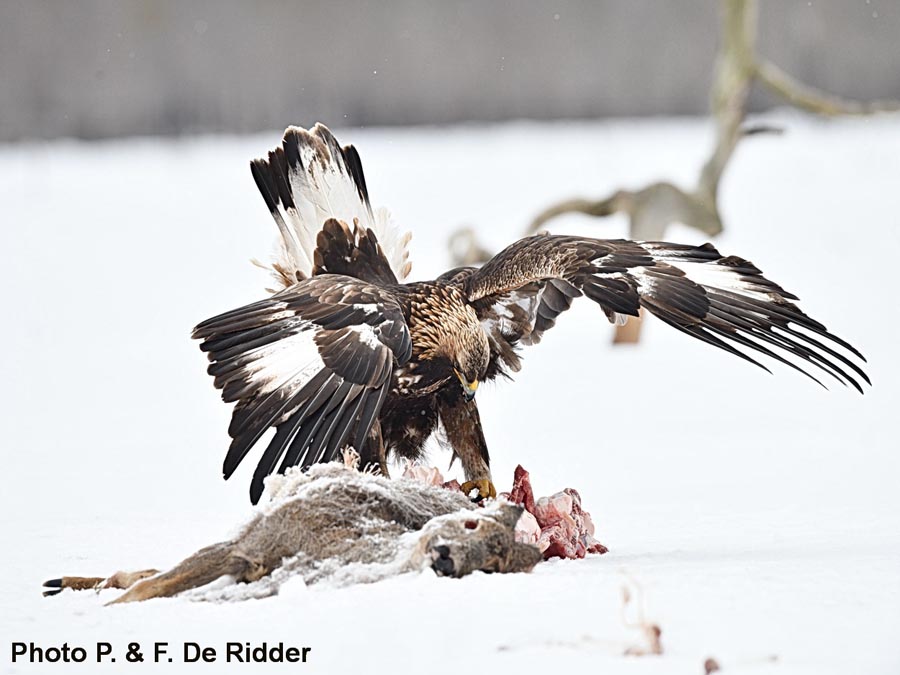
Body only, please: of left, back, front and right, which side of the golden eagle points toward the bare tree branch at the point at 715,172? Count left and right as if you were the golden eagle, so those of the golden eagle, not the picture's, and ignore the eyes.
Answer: left

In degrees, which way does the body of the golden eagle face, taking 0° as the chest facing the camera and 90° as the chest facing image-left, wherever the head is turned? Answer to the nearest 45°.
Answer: approximately 315°
